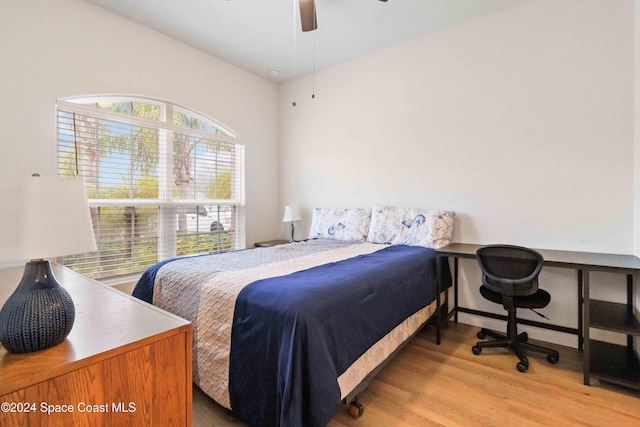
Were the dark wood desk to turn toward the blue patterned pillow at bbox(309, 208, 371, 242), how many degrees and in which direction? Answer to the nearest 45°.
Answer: approximately 90° to its right

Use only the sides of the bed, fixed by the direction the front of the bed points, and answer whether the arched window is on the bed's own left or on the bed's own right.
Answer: on the bed's own right

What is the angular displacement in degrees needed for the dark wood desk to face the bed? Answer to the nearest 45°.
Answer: approximately 45° to its right

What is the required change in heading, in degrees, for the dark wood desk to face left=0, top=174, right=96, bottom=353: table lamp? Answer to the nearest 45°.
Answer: approximately 45° to its right

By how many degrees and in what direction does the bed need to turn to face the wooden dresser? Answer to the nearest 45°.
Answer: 0° — it already faces it

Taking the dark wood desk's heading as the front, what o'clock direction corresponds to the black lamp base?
The black lamp base is roughly at 1 o'clock from the dark wood desk.

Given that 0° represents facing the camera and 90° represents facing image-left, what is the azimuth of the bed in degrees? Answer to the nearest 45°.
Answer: approximately 45°

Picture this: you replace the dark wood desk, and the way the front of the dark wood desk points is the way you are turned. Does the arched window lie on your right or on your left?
on your right

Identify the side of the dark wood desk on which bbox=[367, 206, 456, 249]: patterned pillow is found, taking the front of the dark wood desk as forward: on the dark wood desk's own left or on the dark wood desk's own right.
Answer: on the dark wood desk's own right

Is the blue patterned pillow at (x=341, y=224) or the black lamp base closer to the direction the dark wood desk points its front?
the black lamp base
